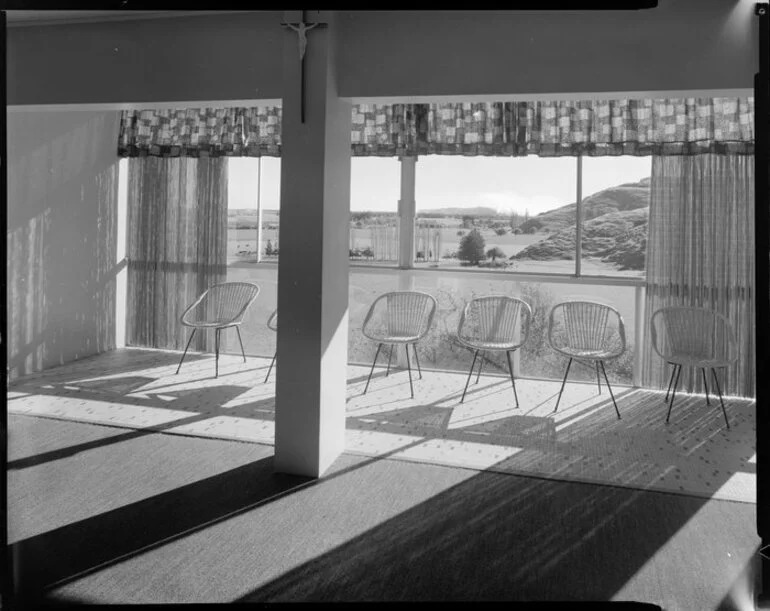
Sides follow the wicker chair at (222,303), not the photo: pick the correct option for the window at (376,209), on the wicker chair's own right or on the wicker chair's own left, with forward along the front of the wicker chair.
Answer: on the wicker chair's own left

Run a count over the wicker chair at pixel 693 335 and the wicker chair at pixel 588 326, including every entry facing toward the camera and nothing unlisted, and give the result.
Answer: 2

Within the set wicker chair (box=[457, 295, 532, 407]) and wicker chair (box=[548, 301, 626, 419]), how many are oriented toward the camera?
2

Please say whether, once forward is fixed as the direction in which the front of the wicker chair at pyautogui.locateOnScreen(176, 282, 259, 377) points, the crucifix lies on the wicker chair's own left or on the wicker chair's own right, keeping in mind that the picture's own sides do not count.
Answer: on the wicker chair's own left

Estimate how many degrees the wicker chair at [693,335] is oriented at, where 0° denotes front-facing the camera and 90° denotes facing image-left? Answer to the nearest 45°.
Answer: approximately 0°

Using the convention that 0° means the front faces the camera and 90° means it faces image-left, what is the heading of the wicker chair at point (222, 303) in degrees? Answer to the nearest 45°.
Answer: approximately 45°

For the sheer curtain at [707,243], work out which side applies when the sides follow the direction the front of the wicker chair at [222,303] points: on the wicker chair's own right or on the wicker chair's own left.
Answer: on the wicker chair's own left

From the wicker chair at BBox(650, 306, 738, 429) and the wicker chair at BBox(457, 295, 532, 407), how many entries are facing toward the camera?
2

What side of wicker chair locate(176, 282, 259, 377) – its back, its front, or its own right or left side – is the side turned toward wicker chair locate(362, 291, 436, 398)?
left

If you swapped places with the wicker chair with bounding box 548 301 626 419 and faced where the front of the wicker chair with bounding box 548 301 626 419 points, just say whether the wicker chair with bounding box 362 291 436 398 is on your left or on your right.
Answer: on your right
